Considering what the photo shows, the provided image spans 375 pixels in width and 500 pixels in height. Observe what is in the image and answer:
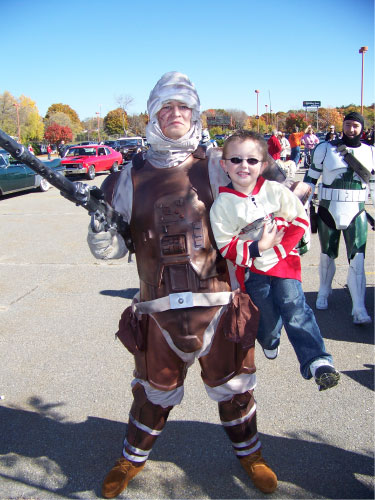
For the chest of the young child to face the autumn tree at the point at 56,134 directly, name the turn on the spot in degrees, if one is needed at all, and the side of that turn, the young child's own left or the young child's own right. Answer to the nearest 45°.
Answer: approximately 135° to the young child's own right

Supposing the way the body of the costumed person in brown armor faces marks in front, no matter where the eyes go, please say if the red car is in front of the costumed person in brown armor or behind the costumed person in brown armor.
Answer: behind

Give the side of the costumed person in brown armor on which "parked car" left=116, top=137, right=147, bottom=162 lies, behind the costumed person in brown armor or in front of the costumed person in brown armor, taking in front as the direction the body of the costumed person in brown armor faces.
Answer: behind

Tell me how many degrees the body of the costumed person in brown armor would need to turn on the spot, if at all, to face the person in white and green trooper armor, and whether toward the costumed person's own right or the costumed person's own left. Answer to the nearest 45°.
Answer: approximately 135° to the costumed person's own left

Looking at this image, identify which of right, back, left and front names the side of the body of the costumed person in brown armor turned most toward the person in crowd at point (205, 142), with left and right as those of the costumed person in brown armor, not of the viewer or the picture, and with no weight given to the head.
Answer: back

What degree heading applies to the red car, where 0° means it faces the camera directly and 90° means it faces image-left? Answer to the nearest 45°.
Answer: approximately 45°

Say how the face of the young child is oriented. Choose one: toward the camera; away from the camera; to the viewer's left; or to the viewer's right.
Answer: toward the camera

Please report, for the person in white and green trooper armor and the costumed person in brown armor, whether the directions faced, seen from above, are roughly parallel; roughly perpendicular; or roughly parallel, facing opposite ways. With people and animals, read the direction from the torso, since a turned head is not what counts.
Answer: roughly parallel

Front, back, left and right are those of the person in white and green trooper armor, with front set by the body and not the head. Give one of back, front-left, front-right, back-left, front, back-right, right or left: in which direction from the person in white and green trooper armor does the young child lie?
front

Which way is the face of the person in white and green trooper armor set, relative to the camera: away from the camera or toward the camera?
toward the camera

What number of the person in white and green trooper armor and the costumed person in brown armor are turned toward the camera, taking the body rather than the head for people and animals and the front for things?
2

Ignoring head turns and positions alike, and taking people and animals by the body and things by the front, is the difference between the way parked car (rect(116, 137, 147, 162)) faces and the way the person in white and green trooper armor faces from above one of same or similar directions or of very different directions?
same or similar directions

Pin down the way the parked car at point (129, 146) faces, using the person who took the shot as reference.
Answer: facing the viewer and to the left of the viewer

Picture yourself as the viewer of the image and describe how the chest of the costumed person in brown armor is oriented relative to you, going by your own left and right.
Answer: facing the viewer
